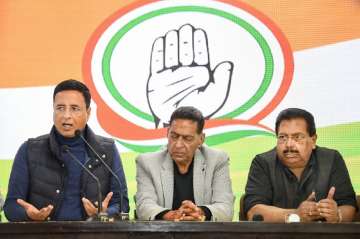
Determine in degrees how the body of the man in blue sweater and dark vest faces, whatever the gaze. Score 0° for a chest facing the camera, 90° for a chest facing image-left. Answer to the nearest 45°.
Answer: approximately 0°

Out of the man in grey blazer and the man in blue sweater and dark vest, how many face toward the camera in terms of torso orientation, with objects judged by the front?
2

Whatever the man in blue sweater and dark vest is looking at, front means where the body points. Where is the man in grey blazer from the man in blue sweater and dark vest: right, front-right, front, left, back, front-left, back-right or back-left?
left

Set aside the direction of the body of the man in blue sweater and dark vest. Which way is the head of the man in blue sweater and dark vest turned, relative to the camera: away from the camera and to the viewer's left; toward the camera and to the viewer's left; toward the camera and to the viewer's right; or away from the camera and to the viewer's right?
toward the camera and to the viewer's left

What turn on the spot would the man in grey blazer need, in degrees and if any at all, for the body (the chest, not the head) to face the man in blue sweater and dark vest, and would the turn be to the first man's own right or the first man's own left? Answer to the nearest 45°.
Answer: approximately 90° to the first man's own right

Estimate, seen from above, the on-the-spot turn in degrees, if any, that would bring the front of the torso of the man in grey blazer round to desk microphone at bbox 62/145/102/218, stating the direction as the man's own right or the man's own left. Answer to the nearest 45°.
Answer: approximately 45° to the man's own right
